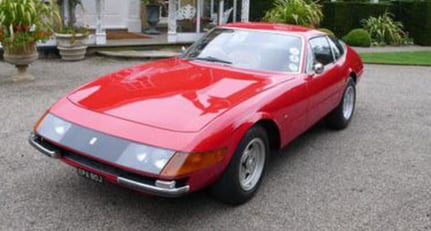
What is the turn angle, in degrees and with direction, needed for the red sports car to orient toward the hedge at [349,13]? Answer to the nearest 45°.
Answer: approximately 135° to its right

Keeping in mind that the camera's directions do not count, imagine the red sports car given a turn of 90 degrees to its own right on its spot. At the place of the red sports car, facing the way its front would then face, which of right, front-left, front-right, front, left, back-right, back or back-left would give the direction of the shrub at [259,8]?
front-right

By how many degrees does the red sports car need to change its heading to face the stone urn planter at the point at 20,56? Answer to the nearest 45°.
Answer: approximately 90° to its right

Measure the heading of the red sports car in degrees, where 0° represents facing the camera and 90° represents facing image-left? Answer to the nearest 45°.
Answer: approximately 45°

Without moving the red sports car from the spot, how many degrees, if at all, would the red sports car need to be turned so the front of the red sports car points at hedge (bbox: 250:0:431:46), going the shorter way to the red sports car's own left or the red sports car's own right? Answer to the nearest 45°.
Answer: approximately 180°

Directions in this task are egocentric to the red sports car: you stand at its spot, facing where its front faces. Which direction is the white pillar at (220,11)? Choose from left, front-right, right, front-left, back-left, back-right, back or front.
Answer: back-right

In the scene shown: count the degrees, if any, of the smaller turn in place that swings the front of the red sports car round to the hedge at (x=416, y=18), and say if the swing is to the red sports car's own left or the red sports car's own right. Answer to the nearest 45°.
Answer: approximately 180°

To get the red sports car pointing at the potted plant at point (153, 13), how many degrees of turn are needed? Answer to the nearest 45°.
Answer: approximately 135° to its right

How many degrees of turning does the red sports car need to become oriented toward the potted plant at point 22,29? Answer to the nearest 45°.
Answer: approximately 90° to its right

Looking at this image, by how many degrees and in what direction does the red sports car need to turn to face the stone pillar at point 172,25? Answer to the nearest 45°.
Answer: approximately 135° to its right
